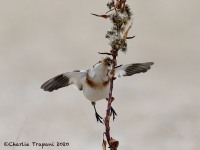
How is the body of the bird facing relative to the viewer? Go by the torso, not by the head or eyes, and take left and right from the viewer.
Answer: facing the viewer
